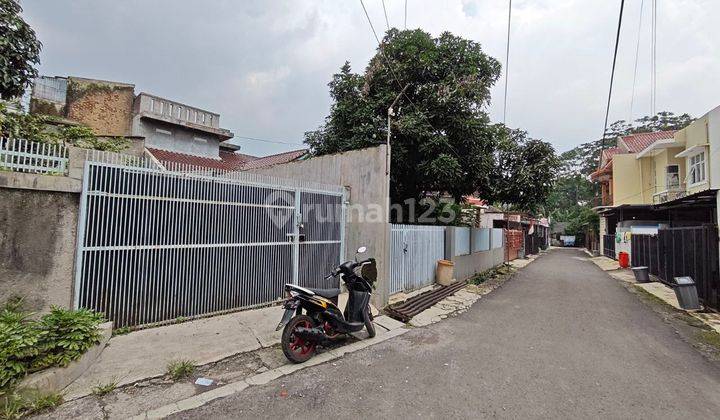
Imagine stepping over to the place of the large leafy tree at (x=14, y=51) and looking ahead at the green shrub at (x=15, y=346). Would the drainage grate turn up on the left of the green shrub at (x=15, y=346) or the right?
left

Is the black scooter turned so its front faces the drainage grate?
yes

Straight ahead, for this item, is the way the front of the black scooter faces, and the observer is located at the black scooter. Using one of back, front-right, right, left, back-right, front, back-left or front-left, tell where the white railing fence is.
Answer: back-left

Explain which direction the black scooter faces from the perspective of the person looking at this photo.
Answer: facing away from the viewer and to the right of the viewer

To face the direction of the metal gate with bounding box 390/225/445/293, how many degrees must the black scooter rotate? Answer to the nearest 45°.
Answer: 0° — it already faces it

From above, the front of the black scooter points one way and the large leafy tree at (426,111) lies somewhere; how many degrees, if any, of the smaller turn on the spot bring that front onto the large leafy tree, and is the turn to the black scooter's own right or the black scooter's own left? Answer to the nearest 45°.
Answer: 0° — it already faces it

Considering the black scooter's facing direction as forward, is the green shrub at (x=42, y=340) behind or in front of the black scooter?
behind

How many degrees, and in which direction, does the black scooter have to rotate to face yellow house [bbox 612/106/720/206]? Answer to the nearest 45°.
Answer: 0° — it already faces it

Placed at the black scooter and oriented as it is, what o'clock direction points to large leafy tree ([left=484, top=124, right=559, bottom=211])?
The large leafy tree is roughly at 12 o'clock from the black scooter.

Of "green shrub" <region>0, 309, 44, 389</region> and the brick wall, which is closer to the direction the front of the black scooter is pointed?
the brick wall

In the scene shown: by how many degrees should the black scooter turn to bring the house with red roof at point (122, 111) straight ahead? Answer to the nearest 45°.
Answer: approximately 90° to its left

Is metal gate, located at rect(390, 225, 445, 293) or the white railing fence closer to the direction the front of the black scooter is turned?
the metal gate

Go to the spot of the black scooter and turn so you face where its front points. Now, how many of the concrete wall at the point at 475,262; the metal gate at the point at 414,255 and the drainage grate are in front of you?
3

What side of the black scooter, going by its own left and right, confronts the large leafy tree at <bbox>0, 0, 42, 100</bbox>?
left

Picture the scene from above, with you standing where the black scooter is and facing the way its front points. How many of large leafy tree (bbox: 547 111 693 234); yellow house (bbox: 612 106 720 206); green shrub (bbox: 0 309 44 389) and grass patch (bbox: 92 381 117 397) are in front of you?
2

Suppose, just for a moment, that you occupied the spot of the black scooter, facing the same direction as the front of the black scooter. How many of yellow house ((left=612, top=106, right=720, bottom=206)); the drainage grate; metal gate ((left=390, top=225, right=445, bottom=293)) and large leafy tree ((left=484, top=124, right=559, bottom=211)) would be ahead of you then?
4
